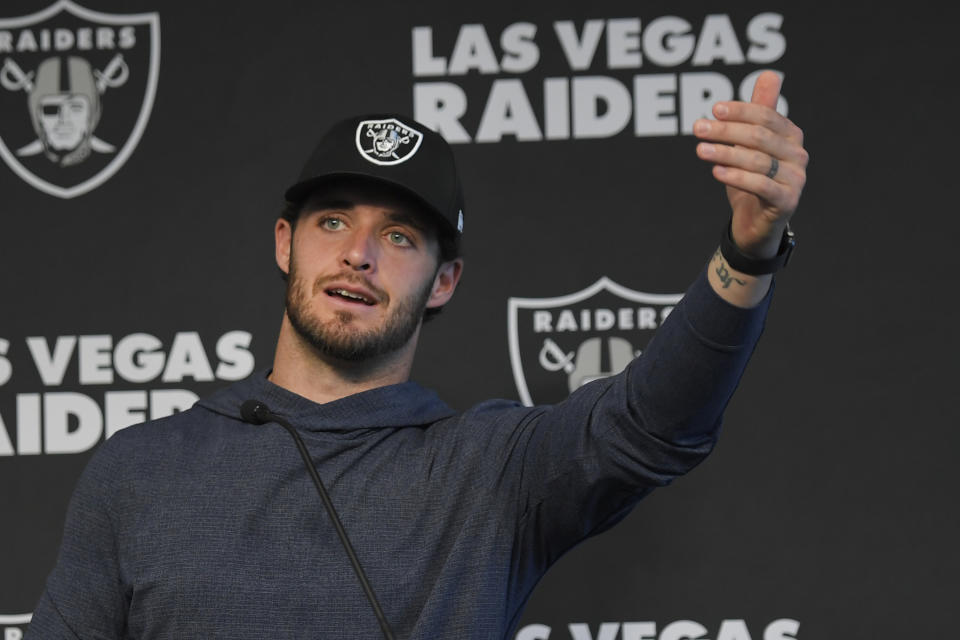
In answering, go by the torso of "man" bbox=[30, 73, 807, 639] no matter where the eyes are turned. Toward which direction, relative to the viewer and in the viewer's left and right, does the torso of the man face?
facing the viewer

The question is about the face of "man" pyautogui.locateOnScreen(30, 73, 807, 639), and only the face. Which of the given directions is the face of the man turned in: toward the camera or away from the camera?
toward the camera
